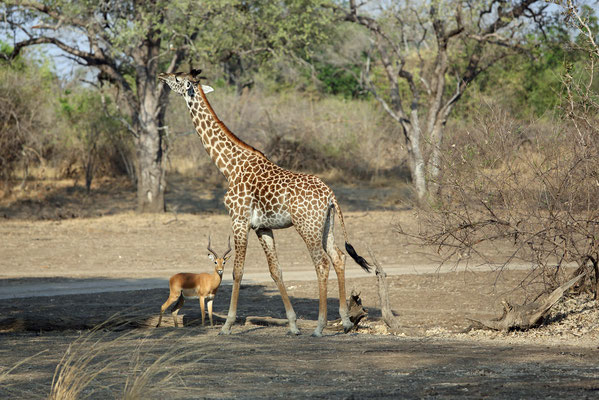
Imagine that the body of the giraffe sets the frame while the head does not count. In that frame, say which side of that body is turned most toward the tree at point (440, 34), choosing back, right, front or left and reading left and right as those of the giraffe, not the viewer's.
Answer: right

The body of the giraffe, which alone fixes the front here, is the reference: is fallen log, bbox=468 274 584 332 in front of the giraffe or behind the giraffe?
behind

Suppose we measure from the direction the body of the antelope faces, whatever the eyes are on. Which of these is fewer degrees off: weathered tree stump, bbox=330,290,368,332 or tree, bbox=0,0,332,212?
the weathered tree stump

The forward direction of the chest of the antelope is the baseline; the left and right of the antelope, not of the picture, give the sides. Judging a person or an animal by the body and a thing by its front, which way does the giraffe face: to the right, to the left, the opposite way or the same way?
the opposite way

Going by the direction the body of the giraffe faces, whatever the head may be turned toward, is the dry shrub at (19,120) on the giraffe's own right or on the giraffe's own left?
on the giraffe's own right

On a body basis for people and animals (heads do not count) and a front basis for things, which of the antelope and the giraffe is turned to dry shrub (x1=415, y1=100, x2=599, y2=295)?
the antelope

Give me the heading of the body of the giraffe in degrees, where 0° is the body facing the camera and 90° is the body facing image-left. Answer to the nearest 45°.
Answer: approximately 90°

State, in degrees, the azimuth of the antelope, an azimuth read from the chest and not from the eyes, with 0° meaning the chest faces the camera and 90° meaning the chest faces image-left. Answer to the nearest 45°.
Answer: approximately 270°

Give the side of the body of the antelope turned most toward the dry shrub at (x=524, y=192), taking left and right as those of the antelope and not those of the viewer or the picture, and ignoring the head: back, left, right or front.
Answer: front

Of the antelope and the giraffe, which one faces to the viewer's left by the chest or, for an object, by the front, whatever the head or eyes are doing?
the giraffe

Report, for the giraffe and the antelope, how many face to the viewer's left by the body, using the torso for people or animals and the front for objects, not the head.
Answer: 1

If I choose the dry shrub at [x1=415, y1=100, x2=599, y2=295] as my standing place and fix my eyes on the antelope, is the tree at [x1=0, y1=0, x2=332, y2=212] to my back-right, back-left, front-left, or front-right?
front-right
